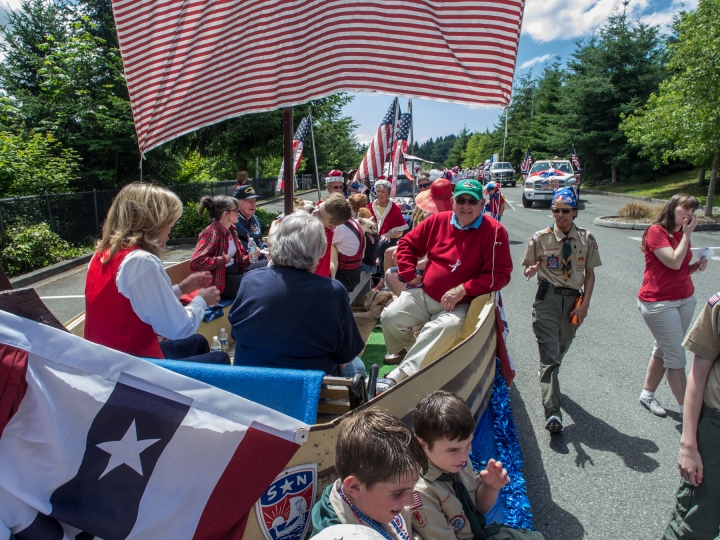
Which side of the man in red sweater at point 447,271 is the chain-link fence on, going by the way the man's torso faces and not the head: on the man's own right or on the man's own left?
on the man's own right

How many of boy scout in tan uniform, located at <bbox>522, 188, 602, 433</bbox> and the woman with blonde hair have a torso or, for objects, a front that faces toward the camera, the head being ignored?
1

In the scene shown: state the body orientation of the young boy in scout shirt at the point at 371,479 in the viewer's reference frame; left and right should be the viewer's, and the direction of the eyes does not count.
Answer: facing the viewer and to the right of the viewer

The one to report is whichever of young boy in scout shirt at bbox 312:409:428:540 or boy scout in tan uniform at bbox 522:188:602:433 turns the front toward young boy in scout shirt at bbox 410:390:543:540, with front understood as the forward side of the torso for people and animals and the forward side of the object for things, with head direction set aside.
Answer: the boy scout in tan uniform

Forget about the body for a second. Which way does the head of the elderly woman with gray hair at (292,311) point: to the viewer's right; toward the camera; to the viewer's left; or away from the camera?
away from the camera

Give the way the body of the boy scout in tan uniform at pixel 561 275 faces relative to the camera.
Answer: toward the camera

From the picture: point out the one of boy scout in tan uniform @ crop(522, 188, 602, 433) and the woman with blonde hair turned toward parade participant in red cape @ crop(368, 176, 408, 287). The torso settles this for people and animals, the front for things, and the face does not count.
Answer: the woman with blonde hair

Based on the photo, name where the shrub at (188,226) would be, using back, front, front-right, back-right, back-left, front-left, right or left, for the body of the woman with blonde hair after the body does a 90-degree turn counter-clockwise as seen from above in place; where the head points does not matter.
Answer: front-right

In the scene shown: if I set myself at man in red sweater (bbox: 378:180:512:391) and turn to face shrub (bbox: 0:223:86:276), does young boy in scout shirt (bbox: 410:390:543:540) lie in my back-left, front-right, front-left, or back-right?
back-left

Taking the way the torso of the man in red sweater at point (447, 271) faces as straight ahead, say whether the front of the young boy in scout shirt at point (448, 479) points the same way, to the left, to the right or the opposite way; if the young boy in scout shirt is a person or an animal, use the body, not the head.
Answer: to the left

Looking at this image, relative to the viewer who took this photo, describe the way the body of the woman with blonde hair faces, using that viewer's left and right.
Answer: facing away from the viewer and to the right of the viewer

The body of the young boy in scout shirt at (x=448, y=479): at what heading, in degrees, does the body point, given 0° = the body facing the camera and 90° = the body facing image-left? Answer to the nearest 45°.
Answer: approximately 315°
